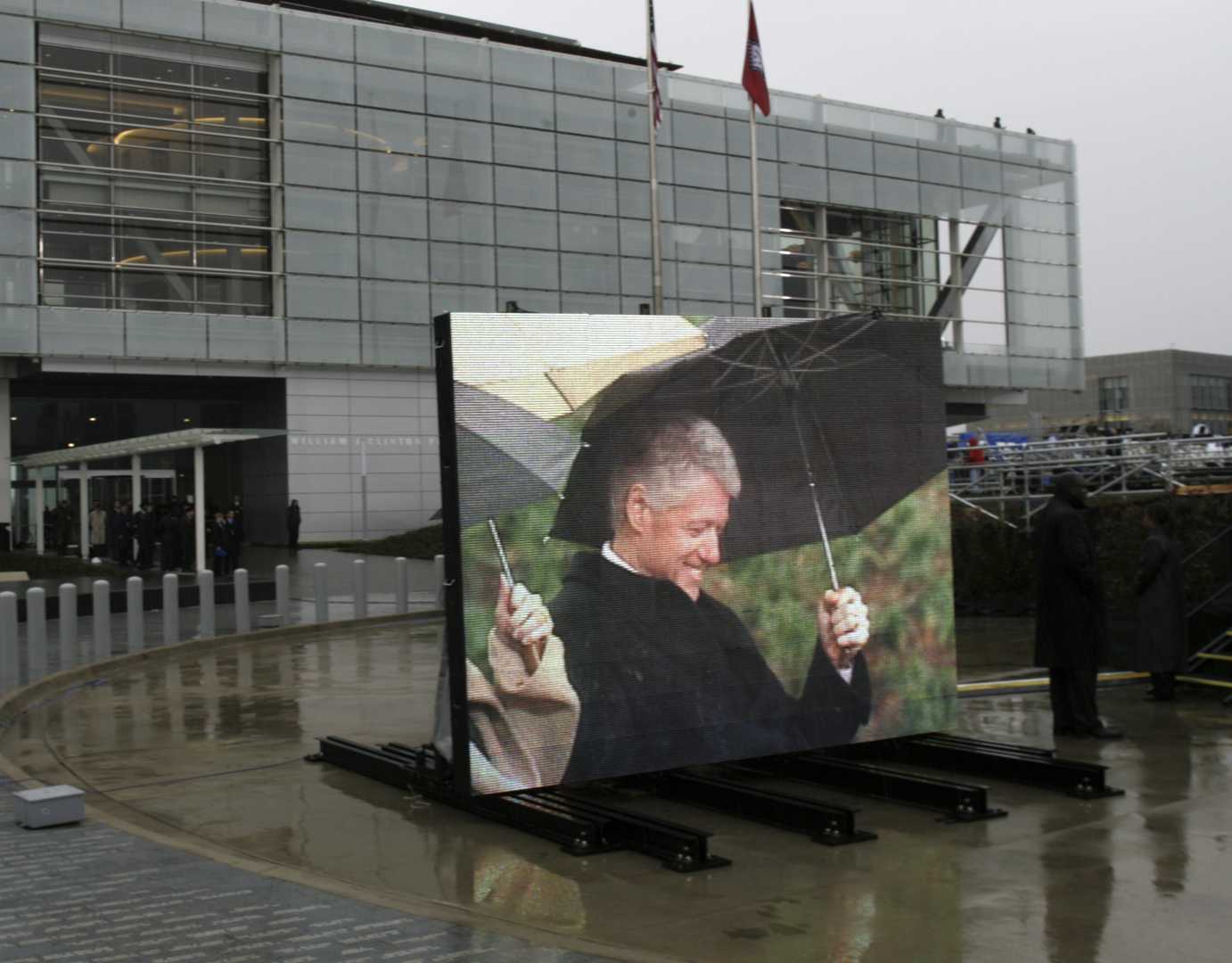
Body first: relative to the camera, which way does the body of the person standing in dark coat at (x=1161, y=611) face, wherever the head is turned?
to the viewer's left

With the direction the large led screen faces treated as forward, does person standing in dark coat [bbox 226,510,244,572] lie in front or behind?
behind

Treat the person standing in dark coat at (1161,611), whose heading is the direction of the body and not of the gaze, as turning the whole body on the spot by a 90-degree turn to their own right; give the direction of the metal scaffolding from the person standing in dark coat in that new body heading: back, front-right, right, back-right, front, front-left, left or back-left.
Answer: front

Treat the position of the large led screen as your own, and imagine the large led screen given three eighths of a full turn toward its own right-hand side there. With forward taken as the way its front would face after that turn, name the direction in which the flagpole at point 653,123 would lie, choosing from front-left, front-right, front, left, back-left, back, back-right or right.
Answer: right

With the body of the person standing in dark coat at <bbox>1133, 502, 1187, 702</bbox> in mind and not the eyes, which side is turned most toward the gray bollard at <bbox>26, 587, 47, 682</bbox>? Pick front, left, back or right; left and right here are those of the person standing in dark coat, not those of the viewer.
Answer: front

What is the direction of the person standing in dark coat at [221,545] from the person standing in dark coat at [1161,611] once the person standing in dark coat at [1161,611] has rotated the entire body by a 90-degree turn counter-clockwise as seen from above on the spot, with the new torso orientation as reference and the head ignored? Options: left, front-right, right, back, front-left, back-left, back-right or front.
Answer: back-right

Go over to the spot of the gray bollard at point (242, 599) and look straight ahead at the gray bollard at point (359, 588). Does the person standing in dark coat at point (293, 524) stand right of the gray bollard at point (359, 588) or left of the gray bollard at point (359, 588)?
left

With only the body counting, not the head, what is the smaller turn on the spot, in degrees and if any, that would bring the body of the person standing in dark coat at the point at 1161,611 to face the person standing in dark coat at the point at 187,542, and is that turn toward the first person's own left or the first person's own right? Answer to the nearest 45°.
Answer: approximately 45° to the first person's own right

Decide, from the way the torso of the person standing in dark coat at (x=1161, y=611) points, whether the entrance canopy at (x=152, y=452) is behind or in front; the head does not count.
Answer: in front

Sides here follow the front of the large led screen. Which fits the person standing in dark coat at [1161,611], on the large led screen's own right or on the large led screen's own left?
on the large led screen's own left
